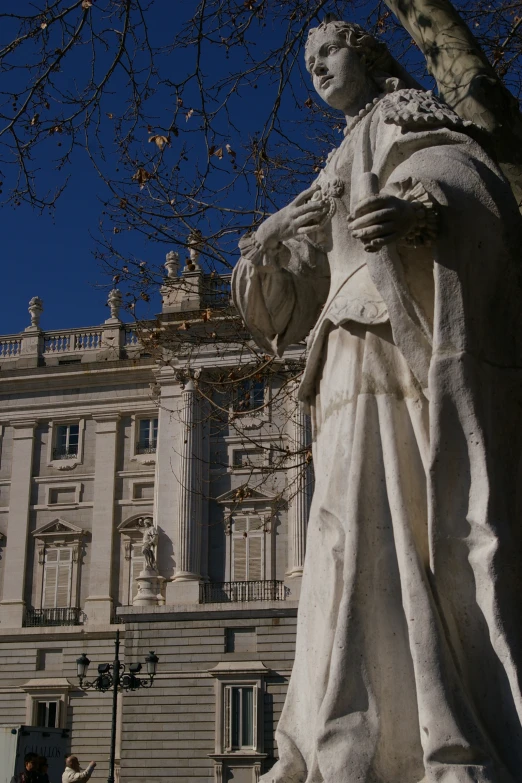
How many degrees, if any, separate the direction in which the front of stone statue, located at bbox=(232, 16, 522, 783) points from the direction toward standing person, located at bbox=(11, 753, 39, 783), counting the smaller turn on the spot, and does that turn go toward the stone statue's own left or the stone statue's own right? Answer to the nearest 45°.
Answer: approximately 90° to the stone statue's own right

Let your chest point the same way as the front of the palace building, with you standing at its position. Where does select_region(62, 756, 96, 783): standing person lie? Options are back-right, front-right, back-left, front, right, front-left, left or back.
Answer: front

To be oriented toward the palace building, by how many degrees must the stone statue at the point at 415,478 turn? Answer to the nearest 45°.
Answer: approximately 135° to its right

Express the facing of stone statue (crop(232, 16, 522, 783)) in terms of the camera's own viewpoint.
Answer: facing the viewer and to the left of the viewer

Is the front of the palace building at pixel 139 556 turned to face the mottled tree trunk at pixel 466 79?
yes

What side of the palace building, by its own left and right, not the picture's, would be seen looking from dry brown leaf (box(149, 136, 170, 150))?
front

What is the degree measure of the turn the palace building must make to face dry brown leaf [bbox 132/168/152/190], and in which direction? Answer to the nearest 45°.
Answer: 0° — it already faces it

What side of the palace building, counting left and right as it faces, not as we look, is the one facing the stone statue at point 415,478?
front

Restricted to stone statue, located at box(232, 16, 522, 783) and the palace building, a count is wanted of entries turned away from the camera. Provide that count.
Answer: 0

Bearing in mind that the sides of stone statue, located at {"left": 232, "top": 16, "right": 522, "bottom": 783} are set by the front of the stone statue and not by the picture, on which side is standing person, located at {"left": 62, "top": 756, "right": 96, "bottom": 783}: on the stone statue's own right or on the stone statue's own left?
on the stone statue's own right

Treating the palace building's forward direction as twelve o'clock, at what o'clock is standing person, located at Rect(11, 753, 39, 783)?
The standing person is roughly at 12 o'clock from the palace building.

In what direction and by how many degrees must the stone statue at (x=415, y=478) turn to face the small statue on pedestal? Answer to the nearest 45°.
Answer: approximately 135° to its right

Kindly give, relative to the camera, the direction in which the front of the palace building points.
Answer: facing the viewer
